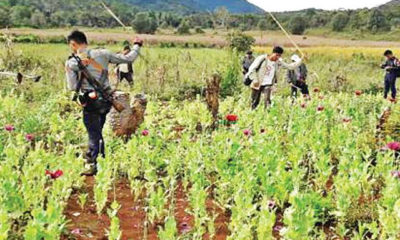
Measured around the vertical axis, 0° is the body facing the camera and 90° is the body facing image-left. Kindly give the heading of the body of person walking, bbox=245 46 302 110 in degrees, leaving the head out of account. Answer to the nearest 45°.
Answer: approximately 315°

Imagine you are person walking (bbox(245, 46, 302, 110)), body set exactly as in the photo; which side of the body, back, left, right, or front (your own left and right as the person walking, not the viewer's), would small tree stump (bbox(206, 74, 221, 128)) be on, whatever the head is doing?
right

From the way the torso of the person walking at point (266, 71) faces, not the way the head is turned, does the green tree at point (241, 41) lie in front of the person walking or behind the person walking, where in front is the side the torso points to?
behind

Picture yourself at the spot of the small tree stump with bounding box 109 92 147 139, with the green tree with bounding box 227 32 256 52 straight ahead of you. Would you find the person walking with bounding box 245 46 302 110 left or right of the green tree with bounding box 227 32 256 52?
right

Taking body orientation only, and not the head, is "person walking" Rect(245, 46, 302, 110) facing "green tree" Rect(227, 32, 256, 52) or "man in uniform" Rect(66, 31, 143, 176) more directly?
the man in uniform

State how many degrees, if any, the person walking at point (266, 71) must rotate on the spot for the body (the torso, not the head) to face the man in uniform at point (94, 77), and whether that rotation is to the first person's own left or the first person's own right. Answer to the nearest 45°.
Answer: approximately 90° to the first person's own right
